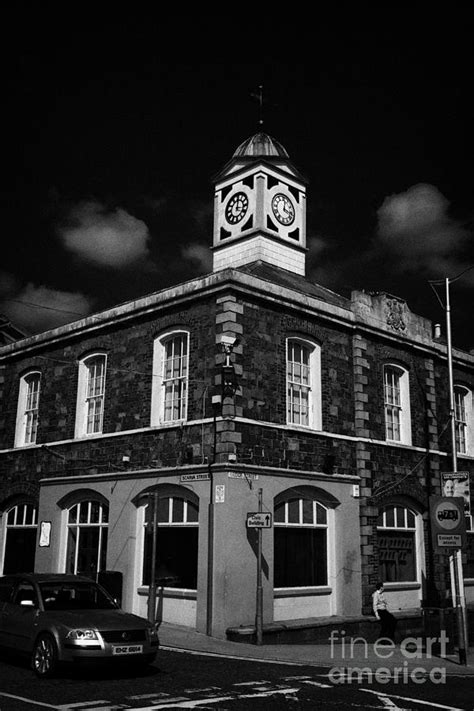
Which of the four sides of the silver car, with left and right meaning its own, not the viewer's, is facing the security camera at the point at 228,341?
left

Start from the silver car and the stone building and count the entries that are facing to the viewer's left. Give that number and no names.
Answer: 0

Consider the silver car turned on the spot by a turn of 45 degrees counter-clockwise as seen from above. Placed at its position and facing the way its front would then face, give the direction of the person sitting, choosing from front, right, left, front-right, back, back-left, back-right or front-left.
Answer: front-left

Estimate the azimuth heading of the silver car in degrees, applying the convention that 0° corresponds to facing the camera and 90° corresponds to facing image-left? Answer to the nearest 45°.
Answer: approximately 315°
